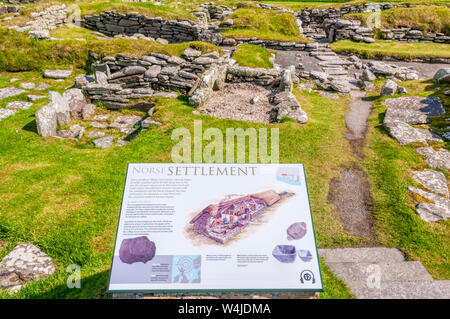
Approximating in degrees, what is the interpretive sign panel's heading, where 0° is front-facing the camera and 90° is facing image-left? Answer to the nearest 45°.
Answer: approximately 0°

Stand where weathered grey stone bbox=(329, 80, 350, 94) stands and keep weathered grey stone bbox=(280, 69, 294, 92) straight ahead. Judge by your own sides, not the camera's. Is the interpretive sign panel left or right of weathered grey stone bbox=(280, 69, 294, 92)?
left

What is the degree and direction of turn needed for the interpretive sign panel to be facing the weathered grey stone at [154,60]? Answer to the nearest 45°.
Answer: approximately 180°

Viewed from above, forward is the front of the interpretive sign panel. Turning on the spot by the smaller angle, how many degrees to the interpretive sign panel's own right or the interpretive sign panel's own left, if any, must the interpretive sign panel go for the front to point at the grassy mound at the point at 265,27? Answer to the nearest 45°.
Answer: approximately 180°

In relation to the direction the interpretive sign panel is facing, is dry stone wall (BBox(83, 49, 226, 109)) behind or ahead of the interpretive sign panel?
behind

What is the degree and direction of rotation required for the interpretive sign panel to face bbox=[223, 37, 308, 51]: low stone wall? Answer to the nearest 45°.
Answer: approximately 180°

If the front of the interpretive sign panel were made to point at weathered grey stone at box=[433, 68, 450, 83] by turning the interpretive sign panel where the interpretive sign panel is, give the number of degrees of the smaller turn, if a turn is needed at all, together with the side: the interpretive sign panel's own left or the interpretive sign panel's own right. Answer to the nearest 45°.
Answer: approximately 135° to the interpretive sign panel's own left
